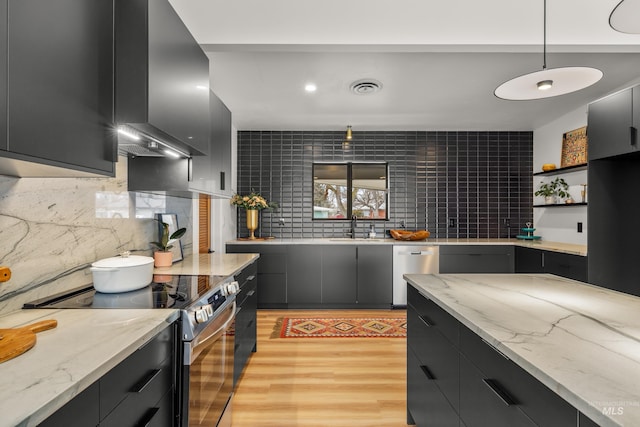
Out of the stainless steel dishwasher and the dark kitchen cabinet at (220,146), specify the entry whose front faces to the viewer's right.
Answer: the dark kitchen cabinet

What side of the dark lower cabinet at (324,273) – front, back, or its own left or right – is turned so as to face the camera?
front

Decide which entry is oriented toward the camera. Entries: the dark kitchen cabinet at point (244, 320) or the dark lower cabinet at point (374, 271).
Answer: the dark lower cabinet

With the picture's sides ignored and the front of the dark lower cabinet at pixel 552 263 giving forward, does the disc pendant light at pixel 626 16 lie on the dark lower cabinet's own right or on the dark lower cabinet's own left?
on the dark lower cabinet's own left

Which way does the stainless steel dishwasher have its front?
toward the camera

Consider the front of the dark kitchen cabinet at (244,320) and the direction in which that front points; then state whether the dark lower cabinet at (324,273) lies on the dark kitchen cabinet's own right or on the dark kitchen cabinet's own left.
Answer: on the dark kitchen cabinet's own left

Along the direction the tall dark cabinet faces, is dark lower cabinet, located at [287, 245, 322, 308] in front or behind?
in front

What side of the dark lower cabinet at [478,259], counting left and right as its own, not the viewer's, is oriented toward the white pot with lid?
front

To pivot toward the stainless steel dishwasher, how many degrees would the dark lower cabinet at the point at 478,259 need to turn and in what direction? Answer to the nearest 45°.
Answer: approximately 45° to its right

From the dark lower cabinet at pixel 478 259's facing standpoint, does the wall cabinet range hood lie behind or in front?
in front

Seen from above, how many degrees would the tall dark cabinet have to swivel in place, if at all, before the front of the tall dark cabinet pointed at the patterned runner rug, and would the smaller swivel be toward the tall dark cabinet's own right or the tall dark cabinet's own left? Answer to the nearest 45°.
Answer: approximately 45° to the tall dark cabinet's own right

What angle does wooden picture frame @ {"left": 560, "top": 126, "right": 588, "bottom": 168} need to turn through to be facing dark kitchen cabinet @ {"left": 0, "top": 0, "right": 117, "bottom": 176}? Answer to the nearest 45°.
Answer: approximately 45° to its left

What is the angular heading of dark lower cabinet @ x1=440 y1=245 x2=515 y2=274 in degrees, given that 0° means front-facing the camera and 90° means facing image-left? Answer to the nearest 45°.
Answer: approximately 0°

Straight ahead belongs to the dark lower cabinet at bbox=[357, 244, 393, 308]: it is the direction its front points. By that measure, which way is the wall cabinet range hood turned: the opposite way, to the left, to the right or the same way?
to the left

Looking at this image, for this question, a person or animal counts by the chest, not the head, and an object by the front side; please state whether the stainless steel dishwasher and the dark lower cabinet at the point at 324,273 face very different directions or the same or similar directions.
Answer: same or similar directions

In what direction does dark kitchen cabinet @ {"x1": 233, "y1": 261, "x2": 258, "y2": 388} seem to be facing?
to the viewer's right

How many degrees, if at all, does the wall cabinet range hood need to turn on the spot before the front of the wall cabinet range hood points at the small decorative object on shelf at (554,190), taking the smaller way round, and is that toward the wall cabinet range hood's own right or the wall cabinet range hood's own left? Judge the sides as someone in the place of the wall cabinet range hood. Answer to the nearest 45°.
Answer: approximately 45° to the wall cabinet range hood's own left

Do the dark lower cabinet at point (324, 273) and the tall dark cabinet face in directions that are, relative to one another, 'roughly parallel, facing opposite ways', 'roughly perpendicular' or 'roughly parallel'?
roughly perpendicular

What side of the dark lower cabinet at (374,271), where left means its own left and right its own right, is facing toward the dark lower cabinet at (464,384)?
front
